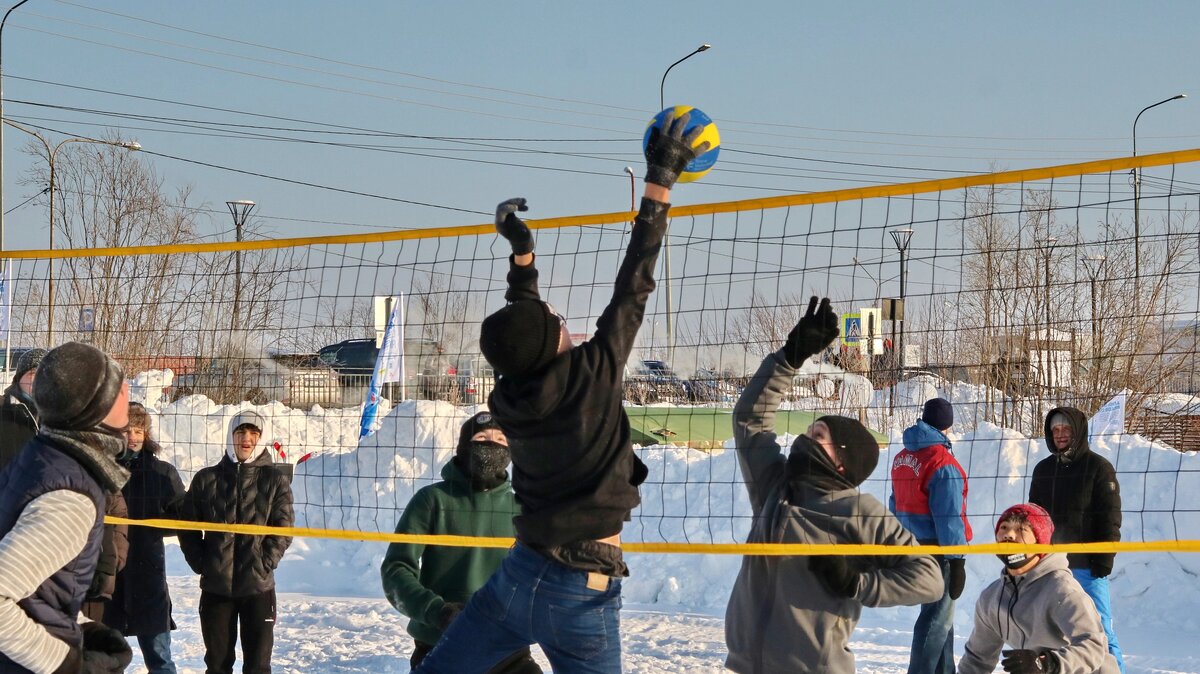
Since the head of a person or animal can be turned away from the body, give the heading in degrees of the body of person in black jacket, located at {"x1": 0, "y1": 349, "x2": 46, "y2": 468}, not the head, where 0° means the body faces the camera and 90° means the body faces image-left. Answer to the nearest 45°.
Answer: approximately 270°

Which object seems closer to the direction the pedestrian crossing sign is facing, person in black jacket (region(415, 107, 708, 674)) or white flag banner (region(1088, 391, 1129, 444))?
the person in black jacket

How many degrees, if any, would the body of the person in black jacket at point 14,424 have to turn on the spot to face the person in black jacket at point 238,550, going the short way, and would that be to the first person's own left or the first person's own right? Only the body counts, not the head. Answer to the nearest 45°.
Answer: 0° — they already face them

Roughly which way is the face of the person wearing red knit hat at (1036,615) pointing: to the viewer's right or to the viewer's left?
to the viewer's left

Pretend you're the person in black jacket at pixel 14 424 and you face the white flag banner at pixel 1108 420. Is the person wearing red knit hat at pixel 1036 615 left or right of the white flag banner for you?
right

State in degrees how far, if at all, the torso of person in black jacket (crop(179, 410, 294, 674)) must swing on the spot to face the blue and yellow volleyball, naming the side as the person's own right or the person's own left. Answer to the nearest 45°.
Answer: approximately 45° to the person's own left
